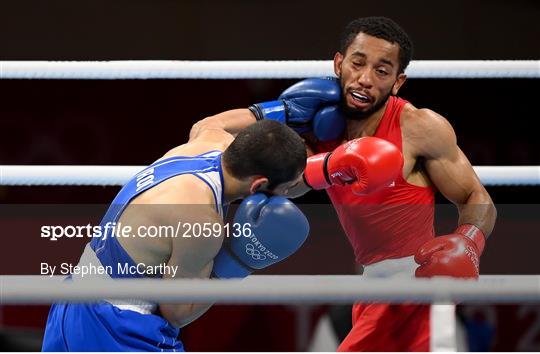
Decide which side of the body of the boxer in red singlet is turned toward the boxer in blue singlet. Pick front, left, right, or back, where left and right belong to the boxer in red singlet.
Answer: front

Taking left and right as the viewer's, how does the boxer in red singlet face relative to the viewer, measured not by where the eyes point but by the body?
facing the viewer and to the left of the viewer

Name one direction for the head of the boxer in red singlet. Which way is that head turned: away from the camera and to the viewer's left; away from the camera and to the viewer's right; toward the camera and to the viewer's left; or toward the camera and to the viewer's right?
toward the camera and to the viewer's left
